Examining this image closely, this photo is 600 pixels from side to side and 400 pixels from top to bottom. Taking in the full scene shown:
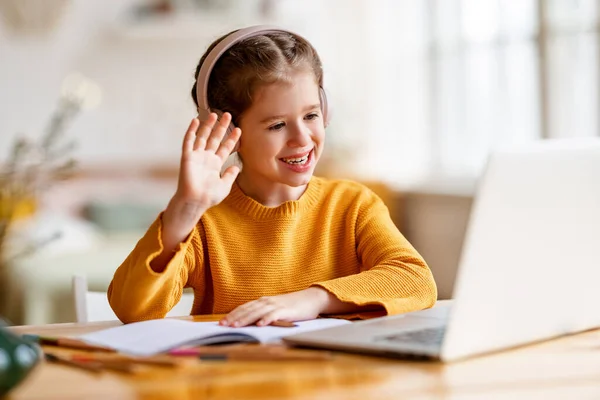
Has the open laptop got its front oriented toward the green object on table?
no

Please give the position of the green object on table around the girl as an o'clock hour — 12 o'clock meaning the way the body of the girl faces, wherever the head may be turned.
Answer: The green object on table is roughly at 2 o'clock from the girl.

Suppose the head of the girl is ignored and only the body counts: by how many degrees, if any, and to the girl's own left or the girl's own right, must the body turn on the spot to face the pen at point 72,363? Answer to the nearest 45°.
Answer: approximately 45° to the girl's own right

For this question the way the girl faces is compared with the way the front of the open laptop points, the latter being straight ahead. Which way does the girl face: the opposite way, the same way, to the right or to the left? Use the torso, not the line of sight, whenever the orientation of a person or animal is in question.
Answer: the opposite way

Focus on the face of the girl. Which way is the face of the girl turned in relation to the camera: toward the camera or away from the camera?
toward the camera

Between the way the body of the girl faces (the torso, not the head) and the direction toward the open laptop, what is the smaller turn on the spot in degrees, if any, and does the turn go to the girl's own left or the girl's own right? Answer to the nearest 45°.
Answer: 0° — they already face it

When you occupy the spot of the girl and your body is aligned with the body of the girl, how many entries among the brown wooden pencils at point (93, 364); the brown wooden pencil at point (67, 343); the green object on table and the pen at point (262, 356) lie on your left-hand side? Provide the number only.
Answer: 0

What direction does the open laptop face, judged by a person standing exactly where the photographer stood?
facing away from the viewer and to the left of the viewer

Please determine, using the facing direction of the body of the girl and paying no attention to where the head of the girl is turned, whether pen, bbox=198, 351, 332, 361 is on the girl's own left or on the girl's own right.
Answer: on the girl's own right

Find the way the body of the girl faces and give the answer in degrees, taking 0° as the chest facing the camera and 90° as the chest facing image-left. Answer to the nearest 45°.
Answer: approximately 315°

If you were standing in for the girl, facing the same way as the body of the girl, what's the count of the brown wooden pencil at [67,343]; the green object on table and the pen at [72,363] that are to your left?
0

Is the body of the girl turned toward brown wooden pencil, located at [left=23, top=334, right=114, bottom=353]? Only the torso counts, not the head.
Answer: no
